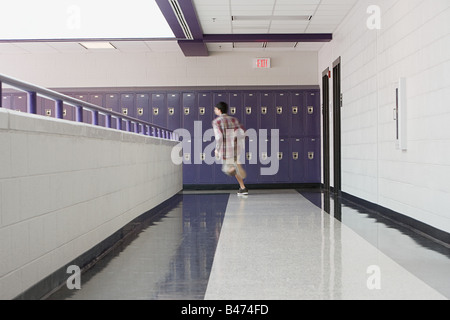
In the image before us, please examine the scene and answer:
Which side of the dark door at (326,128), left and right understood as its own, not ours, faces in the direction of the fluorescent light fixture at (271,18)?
left

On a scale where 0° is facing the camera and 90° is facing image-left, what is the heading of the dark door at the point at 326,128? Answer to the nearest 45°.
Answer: approximately 90°

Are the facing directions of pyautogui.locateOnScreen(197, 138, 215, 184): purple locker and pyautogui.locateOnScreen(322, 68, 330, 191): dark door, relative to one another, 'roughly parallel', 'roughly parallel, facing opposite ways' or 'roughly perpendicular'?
roughly perpendicular

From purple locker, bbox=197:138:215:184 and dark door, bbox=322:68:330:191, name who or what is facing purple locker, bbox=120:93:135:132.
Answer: the dark door

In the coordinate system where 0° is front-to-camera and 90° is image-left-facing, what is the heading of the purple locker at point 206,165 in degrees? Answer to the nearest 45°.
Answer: approximately 0°

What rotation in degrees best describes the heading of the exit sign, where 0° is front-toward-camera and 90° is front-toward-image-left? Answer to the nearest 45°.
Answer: approximately 0°
